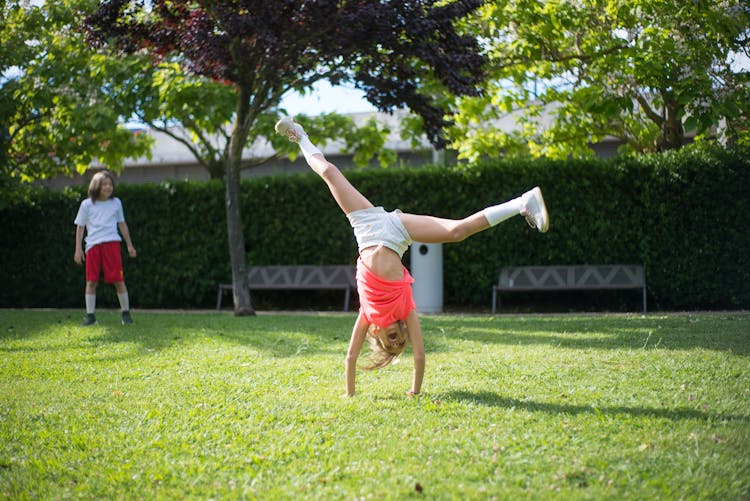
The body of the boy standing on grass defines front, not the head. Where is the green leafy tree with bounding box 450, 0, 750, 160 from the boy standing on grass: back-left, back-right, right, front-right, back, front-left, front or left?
left

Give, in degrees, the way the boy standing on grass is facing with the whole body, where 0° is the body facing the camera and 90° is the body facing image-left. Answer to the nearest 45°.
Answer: approximately 0°

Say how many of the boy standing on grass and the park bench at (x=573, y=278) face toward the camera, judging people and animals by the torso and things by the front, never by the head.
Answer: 2

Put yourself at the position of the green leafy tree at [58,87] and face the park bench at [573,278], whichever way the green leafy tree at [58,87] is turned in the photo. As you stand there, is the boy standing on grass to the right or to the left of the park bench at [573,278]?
right

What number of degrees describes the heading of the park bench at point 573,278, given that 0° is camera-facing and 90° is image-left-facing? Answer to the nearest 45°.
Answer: approximately 0°

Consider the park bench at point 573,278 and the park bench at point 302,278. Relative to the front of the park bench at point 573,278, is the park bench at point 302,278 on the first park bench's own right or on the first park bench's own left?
on the first park bench's own right

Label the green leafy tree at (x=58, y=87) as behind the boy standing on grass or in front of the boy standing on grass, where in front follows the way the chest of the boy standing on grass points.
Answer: behind

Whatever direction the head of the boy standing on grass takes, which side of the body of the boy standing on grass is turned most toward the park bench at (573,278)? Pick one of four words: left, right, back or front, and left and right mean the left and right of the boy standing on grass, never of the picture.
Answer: left

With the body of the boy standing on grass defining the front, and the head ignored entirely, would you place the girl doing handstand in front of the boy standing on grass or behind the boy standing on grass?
in front

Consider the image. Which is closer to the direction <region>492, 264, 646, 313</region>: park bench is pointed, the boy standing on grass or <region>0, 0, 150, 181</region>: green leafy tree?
the boy standing on grass

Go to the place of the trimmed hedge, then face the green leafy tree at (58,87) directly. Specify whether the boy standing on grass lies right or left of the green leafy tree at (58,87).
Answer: left
